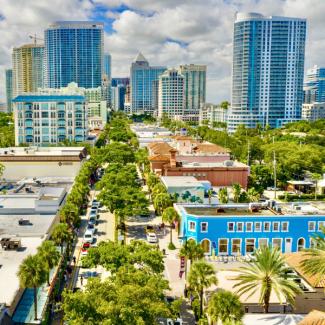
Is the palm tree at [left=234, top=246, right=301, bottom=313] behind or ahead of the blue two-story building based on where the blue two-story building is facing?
ahead

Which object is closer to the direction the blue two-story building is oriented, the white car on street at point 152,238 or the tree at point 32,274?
the tree

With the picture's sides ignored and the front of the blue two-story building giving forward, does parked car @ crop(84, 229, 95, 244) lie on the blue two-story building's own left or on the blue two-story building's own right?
on the blue two-story building's own right

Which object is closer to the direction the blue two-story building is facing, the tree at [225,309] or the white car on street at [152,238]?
the tree

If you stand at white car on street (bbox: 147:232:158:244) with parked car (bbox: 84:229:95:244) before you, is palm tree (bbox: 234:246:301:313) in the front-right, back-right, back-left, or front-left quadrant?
back-left

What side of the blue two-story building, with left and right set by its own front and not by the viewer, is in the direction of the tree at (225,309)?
front

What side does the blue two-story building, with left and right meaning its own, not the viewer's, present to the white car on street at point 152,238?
right

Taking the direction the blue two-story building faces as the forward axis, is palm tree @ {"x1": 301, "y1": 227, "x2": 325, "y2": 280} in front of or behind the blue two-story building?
in front

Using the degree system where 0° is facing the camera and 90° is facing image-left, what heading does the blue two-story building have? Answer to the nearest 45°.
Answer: approximately 0°

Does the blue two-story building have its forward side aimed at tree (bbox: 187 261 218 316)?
yes

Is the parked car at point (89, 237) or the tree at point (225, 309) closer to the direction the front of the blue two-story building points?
the tree

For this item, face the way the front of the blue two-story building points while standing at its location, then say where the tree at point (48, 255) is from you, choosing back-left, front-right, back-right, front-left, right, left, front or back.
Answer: front-right
